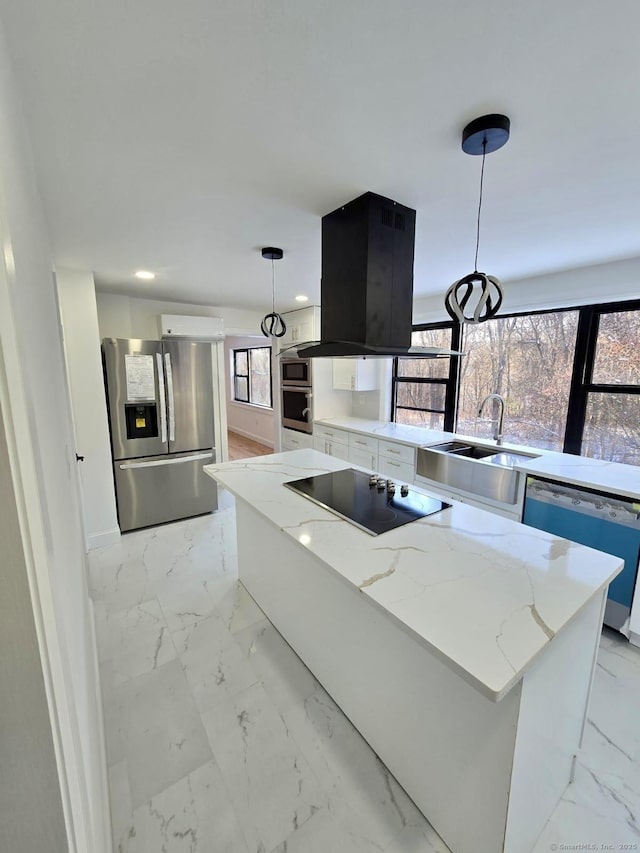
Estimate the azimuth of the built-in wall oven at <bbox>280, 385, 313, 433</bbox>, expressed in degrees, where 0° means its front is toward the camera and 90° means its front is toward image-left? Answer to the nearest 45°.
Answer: approximately 45°

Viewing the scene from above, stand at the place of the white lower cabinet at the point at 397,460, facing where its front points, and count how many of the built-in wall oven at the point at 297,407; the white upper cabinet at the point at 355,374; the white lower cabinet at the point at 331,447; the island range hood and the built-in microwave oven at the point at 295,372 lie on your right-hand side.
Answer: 4

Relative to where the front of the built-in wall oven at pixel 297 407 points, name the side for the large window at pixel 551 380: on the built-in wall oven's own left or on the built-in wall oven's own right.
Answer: on the built-in wall oven's own left

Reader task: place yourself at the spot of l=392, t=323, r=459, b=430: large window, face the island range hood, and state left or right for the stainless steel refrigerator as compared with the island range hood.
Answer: right

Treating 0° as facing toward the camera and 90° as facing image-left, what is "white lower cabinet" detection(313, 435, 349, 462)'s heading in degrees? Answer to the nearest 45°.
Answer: approximately 45°
